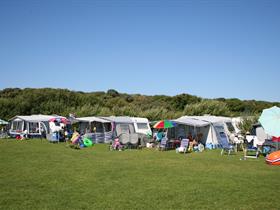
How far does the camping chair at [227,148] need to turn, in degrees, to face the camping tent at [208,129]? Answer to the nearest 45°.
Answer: approximately 180°

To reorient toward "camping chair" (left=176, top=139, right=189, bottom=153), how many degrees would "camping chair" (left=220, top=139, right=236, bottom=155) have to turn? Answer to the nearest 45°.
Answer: approximately 135° to its right

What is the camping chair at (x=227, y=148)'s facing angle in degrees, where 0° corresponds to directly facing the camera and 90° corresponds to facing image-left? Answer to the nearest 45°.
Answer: approximately 315°

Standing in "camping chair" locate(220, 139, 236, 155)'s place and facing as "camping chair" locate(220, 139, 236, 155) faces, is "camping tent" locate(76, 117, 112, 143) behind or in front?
behind

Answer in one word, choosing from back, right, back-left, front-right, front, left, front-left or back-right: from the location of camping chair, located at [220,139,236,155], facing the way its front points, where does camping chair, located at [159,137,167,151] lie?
back-right

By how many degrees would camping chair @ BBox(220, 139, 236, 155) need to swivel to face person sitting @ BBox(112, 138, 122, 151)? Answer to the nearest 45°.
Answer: approximately 135° to its right

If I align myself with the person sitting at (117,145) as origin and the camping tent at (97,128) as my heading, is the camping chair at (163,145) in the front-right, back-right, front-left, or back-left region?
back-right

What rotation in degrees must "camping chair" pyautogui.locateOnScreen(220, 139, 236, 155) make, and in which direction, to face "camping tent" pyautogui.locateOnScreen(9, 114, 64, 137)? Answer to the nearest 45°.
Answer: approximately 135° to its right

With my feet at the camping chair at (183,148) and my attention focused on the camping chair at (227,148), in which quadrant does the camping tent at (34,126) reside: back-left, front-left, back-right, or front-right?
back-left
